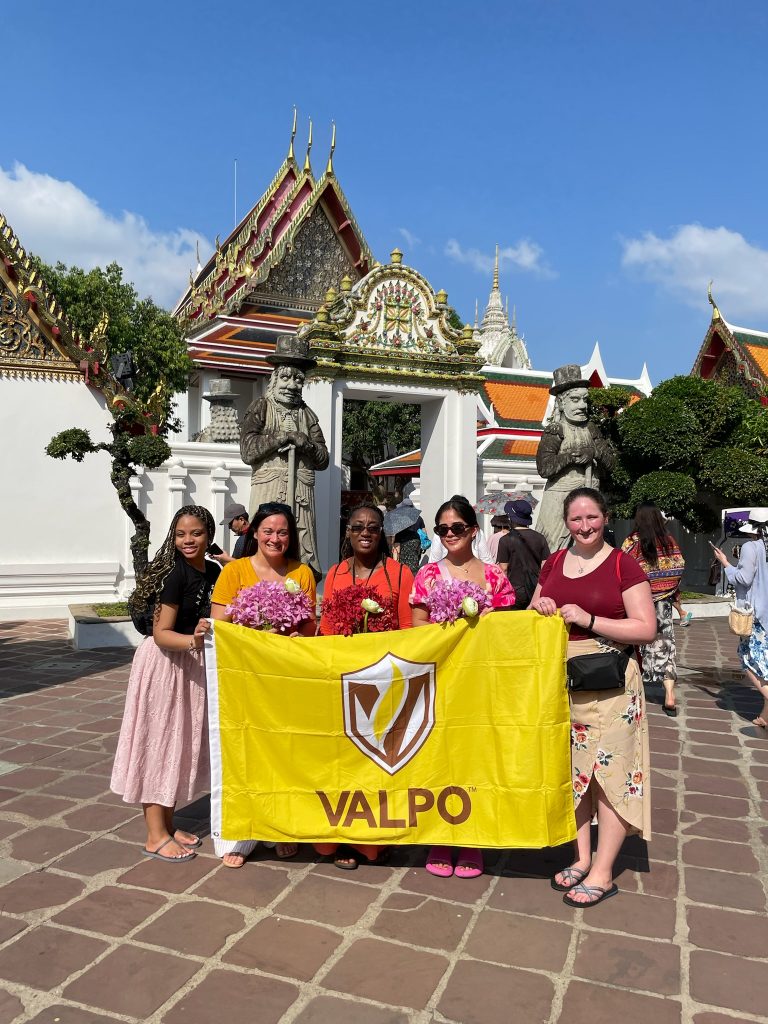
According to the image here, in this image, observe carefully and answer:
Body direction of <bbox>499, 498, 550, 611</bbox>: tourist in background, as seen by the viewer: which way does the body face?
away from the camera

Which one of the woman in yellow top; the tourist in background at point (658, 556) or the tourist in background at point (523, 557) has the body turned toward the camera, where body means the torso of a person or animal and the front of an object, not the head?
the woman in yellow top

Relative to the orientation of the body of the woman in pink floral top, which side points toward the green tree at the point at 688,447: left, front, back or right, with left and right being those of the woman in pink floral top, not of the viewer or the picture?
back

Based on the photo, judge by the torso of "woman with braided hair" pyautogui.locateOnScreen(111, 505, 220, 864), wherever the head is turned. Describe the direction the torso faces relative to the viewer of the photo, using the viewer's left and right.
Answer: facing the viewer and to the right of the viewer

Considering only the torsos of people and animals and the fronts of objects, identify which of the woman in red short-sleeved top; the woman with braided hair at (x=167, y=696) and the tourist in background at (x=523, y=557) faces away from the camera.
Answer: the tourist in background

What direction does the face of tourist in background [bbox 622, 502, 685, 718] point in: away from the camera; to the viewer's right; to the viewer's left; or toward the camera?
away from the camera

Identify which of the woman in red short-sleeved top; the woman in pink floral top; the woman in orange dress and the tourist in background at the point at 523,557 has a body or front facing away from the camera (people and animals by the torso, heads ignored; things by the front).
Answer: the tourist in background

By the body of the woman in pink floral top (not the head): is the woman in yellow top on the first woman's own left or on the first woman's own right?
on the first woman's own right

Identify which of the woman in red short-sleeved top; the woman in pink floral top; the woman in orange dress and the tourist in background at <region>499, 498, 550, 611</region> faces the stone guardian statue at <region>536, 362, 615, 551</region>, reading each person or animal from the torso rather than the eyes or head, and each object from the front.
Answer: the tourist in background

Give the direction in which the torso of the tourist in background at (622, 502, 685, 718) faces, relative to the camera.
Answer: away from the camera

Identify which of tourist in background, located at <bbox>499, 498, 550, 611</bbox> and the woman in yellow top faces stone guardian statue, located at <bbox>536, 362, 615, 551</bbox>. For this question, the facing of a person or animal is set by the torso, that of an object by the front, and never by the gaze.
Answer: the tourist in background

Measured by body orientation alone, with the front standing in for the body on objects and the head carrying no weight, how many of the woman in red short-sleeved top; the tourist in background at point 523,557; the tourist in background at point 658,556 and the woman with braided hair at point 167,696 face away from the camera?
2

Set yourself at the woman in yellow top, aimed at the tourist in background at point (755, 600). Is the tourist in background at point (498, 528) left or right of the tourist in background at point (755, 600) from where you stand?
left

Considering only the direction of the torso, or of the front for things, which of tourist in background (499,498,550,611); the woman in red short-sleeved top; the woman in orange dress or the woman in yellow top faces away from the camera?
the tourist in background

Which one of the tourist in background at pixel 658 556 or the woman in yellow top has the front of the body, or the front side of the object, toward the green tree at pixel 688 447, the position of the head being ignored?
the tourist in background
